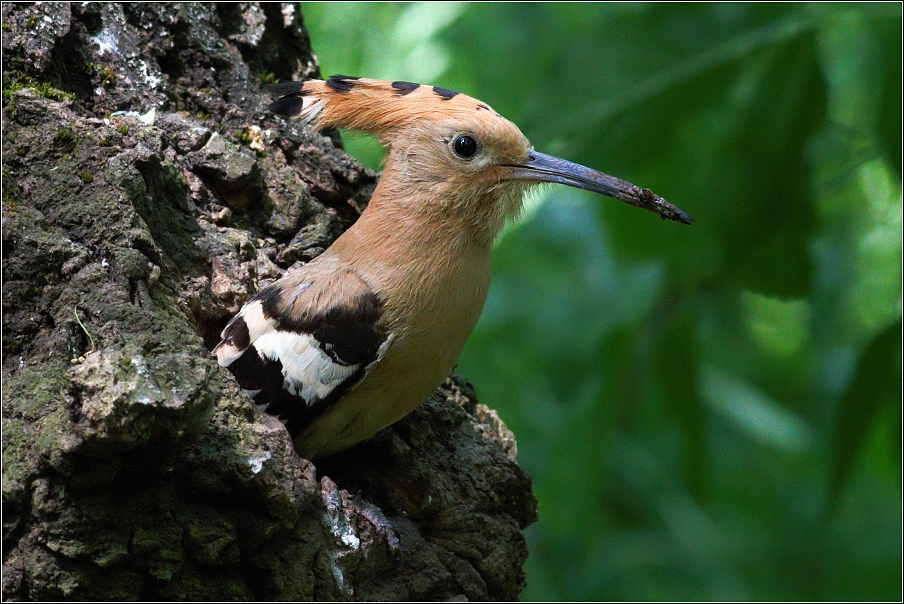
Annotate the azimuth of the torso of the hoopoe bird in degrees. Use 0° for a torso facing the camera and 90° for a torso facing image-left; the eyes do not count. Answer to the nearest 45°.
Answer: approximately 270°

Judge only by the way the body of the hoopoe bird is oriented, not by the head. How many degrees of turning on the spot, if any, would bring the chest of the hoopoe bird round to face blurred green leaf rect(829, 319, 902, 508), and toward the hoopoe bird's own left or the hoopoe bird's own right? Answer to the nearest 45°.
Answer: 0° — it already faces it
